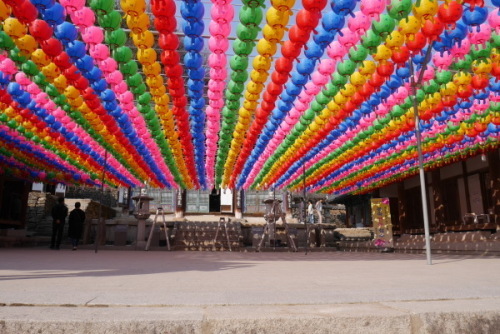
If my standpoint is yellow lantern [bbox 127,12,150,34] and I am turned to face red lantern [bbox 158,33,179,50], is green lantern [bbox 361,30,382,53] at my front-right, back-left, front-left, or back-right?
front-right

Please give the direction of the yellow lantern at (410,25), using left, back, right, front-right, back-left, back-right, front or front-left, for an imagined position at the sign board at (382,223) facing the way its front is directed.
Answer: front

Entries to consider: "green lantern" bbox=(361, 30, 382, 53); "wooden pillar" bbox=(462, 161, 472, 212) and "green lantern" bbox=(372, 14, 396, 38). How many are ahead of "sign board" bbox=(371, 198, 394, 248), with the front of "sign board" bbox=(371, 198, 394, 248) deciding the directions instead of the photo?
2

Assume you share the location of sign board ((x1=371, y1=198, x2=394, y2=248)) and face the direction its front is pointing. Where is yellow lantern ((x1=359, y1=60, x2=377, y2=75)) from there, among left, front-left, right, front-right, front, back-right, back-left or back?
front

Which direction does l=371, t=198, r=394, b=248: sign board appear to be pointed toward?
toward the camera

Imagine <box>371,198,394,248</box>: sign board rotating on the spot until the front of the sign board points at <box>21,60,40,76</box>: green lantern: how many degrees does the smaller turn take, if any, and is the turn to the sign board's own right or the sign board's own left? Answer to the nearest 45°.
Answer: approximately 45° to the sign board's own right

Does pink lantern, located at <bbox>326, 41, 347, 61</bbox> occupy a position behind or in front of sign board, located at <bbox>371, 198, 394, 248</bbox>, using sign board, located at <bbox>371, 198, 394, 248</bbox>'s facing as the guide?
in front

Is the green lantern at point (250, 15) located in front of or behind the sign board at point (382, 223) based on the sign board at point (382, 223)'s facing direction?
in front

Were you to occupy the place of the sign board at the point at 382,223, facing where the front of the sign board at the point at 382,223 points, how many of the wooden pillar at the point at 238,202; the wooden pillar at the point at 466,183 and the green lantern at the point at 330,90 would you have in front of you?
1

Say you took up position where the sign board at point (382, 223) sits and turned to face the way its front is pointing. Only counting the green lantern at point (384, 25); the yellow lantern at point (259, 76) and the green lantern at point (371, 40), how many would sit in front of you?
3

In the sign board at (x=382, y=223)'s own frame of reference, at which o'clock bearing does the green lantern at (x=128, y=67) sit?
The green lantern is roughly at 1 o'clock from the sign board.

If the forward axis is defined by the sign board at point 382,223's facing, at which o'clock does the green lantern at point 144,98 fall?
The green lantern is roughly at 1 o'clock from the sign board.

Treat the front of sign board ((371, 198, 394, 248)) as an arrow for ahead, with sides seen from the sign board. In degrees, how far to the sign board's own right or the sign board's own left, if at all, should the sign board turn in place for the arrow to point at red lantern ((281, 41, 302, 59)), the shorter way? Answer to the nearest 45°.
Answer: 0° — it already faces it

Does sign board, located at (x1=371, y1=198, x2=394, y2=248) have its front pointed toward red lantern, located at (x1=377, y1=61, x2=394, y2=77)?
yes

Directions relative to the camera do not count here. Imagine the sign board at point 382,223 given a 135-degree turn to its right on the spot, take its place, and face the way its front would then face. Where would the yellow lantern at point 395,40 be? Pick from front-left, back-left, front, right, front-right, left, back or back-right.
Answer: back-left

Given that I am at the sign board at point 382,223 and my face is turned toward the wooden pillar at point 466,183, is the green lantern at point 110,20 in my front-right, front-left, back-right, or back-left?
back-right

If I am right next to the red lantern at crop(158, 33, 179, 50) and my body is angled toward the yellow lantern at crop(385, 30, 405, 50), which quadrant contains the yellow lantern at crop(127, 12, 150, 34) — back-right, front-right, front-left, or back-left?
back-right

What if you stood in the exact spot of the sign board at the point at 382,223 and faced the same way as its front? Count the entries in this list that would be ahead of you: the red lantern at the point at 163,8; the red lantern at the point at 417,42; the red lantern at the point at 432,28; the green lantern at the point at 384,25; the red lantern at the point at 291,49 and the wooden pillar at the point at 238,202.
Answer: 5

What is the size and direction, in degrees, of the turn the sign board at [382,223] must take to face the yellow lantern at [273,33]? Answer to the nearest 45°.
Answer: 0° — it already faces it

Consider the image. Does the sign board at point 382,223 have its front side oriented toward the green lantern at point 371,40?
yes

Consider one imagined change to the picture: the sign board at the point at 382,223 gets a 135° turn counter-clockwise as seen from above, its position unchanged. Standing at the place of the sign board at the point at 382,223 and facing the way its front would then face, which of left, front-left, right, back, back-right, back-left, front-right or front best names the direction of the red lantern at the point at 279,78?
back-right

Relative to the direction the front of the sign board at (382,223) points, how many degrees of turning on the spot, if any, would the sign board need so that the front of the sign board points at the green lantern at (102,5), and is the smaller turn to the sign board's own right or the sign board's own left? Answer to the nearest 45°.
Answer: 0° — it already faces it

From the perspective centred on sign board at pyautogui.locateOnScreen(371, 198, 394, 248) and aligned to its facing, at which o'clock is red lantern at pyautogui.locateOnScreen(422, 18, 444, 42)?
The red lantern is roughly at 12 o'clock from the sign board.

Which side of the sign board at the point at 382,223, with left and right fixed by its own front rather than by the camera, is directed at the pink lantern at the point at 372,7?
front

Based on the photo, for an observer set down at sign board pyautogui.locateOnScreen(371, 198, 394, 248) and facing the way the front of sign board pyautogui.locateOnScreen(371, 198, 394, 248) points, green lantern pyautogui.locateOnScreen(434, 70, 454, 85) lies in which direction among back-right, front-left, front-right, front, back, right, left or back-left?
front
